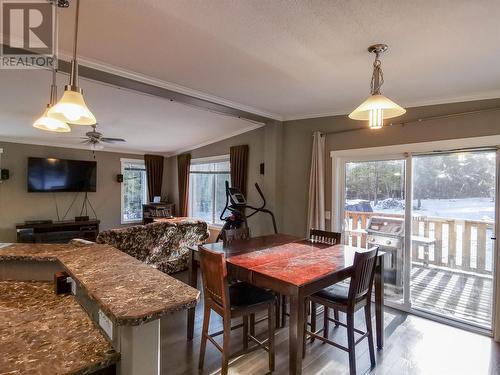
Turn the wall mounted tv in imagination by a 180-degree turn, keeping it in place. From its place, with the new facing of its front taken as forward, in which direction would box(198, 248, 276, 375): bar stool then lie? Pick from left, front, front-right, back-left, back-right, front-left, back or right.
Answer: back

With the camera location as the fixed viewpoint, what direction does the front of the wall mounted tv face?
facing the viewer

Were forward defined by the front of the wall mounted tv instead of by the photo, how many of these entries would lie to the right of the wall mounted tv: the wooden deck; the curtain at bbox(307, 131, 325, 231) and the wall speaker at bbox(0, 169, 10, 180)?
1

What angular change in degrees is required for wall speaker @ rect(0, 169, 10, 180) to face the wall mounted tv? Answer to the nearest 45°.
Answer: approximately 90° to its left

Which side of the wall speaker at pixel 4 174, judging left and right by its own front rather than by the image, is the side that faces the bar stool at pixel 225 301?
front

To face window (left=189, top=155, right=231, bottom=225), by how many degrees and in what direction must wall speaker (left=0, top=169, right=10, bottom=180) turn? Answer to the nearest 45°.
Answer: approximately 45° to its left

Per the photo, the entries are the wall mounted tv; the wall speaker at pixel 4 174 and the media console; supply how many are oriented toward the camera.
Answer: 3

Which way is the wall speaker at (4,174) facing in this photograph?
toward the camera

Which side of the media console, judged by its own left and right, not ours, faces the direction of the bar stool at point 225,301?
front

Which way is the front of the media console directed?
toward the camera

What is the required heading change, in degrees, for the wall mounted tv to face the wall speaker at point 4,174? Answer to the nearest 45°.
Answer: approximately 90° to its right

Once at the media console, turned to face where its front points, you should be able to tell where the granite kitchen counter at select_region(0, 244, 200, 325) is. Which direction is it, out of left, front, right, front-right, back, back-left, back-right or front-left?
front

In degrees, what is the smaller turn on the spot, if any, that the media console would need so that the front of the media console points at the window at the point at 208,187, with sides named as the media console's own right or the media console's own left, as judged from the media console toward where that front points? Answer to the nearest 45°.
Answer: approximately 90° to the media console's own left

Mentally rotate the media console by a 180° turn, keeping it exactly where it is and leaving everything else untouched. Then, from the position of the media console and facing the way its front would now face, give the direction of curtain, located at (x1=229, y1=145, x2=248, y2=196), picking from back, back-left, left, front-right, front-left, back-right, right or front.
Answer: back-right

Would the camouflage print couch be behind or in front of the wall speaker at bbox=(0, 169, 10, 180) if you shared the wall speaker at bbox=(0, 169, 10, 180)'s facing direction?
in front

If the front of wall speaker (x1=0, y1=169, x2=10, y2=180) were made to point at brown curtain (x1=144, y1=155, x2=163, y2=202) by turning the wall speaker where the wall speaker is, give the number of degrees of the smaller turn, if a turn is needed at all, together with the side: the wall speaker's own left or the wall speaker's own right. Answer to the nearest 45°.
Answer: approximately 90° to the wall speaker's own left
